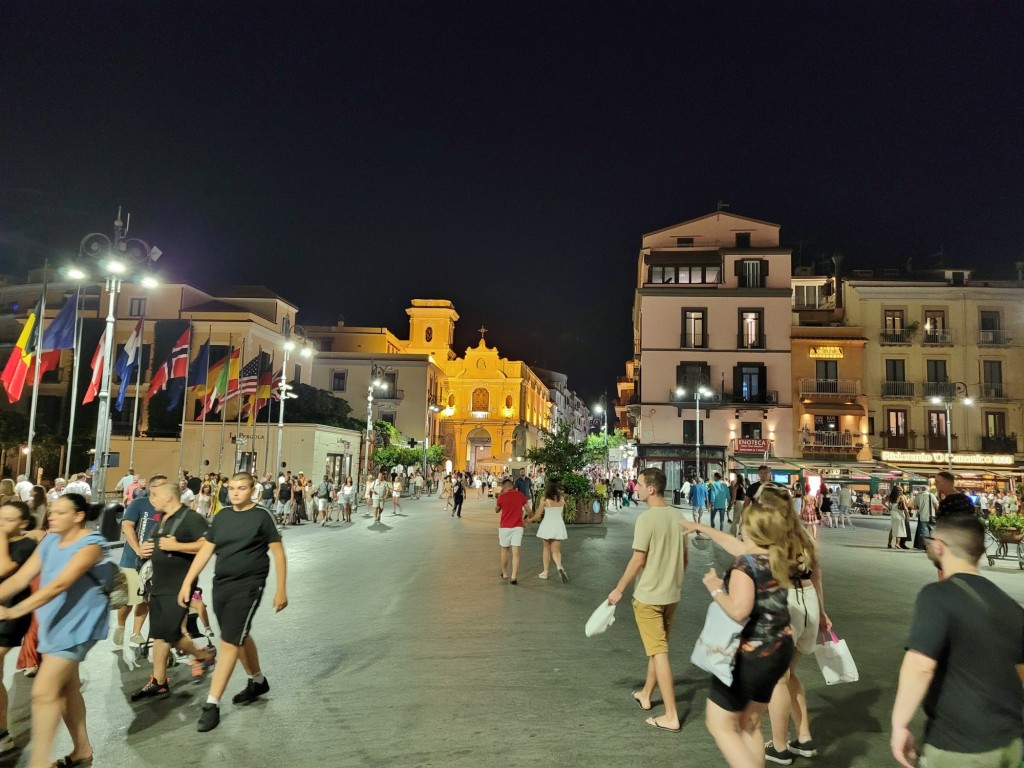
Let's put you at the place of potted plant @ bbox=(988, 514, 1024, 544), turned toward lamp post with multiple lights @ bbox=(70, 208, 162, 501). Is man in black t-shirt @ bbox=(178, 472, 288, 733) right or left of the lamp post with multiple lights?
left

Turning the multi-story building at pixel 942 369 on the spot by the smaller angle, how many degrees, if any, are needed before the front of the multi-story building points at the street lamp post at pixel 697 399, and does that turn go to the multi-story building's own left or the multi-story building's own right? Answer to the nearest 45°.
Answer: approximately 45° to the multi-story building's own right

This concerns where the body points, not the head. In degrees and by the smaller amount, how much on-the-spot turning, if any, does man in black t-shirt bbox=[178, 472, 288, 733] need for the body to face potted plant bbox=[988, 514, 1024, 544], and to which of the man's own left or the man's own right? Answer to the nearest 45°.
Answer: approximately 135° to the man's own left

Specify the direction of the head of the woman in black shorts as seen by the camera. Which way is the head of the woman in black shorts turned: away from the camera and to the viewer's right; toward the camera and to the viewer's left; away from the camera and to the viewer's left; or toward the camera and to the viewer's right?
away from the camera and to the viewer's left

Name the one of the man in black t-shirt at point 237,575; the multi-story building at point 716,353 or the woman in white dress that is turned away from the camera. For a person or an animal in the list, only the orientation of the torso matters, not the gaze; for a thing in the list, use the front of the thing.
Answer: the woman in white dress

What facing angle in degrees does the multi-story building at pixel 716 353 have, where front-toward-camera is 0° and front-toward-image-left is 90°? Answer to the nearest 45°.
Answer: approximately 0°

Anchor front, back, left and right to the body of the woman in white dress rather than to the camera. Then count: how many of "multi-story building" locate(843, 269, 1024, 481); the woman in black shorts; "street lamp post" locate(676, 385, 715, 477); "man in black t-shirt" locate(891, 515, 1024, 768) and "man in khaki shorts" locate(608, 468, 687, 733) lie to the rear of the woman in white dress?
3

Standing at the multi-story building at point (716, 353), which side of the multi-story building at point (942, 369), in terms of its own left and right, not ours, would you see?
right

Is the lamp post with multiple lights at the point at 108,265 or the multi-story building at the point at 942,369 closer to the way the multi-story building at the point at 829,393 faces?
the lamp post with multiple lights

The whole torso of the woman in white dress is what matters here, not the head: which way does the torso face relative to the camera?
away from the camera
